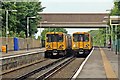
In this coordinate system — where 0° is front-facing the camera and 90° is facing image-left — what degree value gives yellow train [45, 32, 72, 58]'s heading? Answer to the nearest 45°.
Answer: approximately 0°

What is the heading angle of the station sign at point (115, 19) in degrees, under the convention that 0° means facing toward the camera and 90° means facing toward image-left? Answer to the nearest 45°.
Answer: approximately 0°

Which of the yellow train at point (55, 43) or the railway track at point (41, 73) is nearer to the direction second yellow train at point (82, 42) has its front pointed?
the railway track

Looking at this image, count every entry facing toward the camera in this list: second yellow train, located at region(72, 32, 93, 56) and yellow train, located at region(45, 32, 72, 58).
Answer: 2

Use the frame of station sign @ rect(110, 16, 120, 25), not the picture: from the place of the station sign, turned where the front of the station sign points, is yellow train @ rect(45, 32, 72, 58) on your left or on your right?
on your right

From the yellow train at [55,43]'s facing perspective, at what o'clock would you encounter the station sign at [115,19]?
The station sign is roughly at 9 o'clock from the yellow train.
